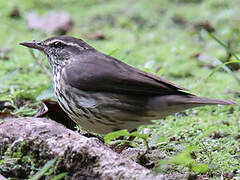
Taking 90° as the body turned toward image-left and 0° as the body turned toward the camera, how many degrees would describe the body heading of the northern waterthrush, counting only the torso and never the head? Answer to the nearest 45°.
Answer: approximately 90°

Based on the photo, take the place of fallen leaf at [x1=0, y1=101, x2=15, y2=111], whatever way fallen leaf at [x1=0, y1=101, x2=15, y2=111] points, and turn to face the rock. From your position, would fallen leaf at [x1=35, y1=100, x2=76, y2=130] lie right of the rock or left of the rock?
left

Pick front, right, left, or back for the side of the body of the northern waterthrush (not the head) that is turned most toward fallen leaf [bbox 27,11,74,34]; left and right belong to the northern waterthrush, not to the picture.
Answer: right

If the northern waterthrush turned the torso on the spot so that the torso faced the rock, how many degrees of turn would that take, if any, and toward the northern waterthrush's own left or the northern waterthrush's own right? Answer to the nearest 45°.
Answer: approximately 45° to the northern waterthrush's own left
